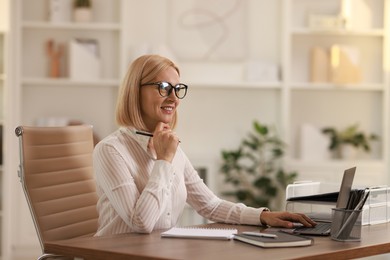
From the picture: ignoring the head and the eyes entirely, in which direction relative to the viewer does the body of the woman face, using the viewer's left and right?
facing the viewer and to the right of the viewer

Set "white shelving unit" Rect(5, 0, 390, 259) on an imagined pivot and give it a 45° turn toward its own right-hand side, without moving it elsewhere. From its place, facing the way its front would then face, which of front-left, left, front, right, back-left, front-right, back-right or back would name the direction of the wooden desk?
front-left

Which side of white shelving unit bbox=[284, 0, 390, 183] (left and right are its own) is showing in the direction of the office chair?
front

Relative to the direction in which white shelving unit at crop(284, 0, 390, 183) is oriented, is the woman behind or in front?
in front

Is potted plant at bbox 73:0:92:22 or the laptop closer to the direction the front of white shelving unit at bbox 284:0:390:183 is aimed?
the laptop

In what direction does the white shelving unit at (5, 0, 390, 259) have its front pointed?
toward the camera

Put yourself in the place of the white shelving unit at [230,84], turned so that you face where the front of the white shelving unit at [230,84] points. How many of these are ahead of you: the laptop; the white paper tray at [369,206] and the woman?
3

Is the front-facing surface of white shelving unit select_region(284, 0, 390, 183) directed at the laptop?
yes

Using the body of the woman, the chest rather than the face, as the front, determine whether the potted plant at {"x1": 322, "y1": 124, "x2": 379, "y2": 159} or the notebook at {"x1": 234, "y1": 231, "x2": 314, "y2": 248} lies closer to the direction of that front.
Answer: the notebook

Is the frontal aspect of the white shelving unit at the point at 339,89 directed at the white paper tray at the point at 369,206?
yes

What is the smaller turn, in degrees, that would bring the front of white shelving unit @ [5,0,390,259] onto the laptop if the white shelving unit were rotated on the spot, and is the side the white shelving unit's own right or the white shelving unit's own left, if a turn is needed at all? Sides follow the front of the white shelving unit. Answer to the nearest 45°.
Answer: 0° — it already faces it

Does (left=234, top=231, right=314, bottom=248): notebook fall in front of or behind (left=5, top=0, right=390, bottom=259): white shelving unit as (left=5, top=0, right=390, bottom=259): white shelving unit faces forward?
in front

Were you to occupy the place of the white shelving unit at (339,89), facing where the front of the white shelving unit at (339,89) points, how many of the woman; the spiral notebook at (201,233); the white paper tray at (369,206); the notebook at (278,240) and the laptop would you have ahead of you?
5

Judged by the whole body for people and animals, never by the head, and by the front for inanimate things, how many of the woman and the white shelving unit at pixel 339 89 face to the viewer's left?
0
